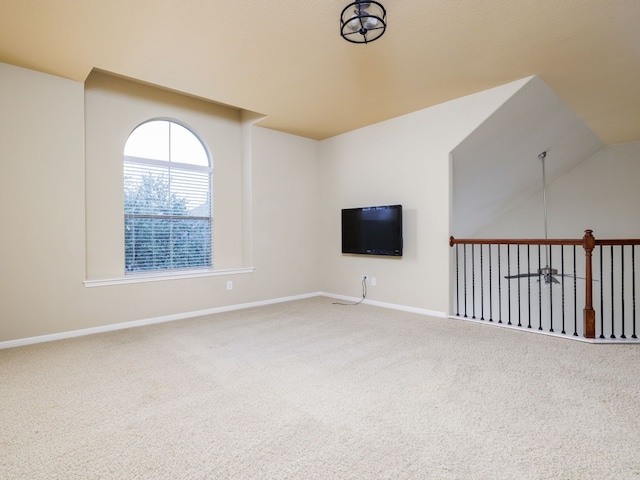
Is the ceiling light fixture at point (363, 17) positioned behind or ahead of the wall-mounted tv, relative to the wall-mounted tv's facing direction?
ahead

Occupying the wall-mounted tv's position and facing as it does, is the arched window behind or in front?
in front

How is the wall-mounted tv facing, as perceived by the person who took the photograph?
facing the viewer and to the left of the viewer
